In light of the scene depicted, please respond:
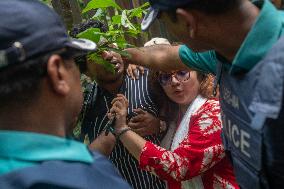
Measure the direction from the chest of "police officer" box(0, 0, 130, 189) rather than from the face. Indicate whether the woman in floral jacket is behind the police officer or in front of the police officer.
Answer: in front

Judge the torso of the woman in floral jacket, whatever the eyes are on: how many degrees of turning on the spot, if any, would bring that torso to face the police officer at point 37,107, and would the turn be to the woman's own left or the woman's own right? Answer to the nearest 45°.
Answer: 0° — they already face them

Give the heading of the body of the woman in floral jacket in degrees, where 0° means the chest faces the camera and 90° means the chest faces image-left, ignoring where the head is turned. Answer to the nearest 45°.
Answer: approximately 45°

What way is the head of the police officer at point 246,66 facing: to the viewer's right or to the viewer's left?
to the viewer's left

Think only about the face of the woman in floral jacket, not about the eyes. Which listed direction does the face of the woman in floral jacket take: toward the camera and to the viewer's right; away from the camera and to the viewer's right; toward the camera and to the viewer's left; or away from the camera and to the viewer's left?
toward the camera and to the viewer's left

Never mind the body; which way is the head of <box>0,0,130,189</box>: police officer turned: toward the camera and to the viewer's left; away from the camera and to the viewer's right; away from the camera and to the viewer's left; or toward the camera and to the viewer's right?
away from the camera and to the viewer's right

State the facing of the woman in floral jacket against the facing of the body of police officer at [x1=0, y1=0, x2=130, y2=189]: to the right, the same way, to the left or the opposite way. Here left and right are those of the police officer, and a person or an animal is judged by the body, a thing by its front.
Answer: the opposite way

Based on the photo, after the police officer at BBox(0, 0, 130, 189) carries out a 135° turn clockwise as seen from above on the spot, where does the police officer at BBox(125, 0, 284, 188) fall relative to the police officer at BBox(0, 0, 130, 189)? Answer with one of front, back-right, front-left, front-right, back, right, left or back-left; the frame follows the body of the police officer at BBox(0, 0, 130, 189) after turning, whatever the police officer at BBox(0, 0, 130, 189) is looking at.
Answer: left

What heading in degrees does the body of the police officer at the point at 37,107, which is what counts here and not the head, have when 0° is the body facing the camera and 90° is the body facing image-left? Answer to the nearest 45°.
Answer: approximately 225°
